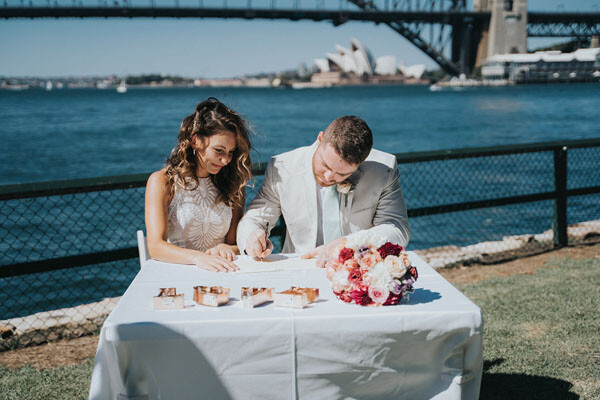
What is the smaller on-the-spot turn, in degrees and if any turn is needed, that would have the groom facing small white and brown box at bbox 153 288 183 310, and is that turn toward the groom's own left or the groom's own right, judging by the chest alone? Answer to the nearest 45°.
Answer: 0° — they already face it

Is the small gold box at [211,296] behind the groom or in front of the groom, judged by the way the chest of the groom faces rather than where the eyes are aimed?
in front

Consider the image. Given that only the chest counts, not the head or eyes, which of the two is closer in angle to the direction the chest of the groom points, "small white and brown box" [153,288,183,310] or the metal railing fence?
the small white and brown box

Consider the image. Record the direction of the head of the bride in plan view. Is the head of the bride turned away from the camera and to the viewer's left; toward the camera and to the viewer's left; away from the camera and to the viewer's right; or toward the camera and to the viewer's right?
toward the camera and to the viewer's right

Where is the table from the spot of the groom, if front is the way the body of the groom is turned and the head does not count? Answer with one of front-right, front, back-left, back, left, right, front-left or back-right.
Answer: front

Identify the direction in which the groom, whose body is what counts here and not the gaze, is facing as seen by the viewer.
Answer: toward the camera

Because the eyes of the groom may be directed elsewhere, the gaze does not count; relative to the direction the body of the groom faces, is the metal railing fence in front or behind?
behind

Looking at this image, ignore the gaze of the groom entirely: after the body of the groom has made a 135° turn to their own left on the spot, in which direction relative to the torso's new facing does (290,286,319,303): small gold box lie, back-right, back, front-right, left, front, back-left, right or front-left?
back-right

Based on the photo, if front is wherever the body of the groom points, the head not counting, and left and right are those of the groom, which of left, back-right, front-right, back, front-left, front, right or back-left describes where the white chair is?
right

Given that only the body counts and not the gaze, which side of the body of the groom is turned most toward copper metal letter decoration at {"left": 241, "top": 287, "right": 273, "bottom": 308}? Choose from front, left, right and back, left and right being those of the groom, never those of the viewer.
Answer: front

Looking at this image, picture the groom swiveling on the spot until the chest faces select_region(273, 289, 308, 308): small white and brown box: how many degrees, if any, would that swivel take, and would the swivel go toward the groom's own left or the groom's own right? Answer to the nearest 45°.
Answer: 0° — they already face it
